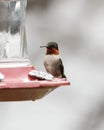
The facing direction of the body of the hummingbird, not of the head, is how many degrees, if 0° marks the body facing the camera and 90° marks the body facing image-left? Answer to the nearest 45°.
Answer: approximately 45°
